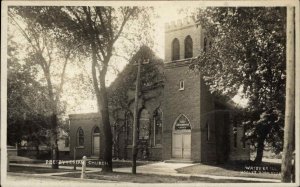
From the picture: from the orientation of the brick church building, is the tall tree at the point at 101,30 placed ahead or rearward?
ahead

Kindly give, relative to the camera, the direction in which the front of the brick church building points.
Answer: facing the viewer and to the left of the viewer

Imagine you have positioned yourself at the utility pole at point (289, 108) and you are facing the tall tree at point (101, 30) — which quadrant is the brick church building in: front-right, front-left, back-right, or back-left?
front-right

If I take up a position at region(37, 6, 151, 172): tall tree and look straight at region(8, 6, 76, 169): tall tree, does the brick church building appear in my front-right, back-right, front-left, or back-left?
back-right

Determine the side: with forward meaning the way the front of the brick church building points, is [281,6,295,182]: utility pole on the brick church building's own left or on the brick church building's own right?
on the brick church building's own left
